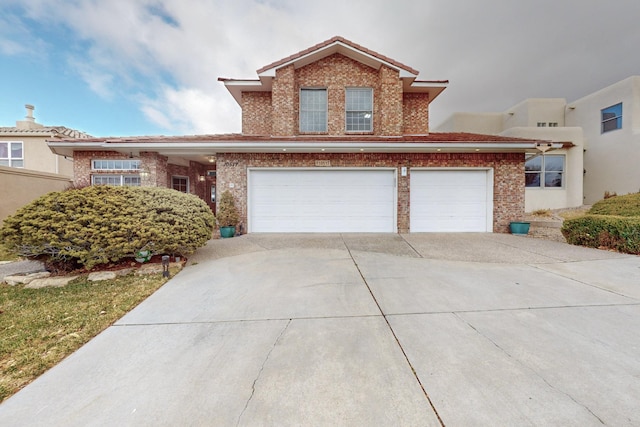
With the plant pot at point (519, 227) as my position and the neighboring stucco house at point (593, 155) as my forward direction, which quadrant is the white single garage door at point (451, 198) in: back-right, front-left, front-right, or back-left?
back-left

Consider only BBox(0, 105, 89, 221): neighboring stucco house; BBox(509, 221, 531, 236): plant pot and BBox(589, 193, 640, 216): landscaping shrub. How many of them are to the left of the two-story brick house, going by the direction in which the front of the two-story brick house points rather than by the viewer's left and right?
2

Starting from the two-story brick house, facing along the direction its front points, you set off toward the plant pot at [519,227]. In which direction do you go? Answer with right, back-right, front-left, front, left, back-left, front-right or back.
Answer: left

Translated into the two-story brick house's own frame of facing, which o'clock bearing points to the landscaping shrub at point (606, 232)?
The landscaping shrub is roughly at 10 o'clock from the two-story brick house.

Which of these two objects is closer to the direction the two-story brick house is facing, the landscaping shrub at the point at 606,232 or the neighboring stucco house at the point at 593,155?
the landscaping shrub

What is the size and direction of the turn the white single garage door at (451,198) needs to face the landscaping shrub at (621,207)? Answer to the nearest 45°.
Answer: approximately 90° to its left

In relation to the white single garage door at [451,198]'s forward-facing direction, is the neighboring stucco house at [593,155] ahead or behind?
behind

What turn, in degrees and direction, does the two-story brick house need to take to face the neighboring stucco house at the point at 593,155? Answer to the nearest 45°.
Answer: approximately 90° to its left

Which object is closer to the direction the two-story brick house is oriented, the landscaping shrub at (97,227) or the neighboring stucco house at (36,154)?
the landscaping shrub

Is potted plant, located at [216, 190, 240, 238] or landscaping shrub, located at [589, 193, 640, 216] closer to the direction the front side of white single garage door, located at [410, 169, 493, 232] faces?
the potted plant

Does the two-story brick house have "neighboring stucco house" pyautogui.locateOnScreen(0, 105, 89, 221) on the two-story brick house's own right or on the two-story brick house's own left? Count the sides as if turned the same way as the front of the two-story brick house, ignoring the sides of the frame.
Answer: on the two-story brick house's own right

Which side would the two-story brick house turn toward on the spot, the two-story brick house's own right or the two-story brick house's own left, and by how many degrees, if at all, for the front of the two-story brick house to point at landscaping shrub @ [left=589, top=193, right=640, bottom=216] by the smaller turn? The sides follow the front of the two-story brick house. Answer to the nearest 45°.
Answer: approximately 90° to the two-story brick house's own left

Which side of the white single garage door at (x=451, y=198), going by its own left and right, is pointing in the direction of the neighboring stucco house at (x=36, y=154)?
right

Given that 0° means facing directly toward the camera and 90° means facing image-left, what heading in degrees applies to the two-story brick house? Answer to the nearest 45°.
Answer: approximately 0°
